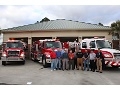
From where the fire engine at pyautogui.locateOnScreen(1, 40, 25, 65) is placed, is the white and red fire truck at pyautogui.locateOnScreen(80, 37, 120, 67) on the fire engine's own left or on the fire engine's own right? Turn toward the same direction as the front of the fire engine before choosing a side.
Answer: on the fire engine's own left

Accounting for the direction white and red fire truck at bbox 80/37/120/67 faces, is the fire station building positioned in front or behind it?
behind

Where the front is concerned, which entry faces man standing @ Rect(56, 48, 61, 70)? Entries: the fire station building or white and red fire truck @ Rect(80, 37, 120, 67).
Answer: the fire station building

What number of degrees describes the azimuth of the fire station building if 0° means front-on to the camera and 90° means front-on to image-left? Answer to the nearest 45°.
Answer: approximately 0°

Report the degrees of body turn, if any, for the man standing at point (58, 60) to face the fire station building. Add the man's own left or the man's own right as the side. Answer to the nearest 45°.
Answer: approximately 180°

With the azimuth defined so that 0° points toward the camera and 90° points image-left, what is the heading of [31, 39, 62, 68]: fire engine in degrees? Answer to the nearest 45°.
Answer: approximately 315°

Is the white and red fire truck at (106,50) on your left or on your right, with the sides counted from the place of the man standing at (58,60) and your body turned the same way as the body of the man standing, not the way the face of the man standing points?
on your left

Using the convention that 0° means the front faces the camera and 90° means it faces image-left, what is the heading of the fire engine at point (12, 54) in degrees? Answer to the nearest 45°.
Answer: approximately 0°

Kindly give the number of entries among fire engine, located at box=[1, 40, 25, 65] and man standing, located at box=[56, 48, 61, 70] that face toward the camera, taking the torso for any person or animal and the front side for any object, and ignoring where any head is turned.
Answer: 2
